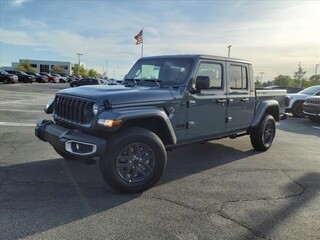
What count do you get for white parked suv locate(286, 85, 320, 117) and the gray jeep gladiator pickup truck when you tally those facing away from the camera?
0

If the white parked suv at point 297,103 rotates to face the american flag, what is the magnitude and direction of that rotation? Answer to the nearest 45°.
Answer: approximately 90° to its right

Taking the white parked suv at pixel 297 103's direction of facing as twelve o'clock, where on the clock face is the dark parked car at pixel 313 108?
The dark parked car is roughly at 10 o'clock from the white parked suv.

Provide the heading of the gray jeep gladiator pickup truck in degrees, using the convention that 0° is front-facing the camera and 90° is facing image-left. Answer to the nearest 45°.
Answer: approximately 45°

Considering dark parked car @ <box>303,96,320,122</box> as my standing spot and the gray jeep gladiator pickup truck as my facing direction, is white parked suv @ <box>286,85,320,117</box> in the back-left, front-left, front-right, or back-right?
back-right

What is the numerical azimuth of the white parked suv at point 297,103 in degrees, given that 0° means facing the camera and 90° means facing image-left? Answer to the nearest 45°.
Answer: approximately 45°

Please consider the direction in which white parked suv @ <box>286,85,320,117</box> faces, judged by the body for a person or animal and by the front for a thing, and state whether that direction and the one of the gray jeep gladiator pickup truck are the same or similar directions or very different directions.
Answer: same or similar directions

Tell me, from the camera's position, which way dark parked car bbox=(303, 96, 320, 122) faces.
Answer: facing the viewer and to the left of the viewer

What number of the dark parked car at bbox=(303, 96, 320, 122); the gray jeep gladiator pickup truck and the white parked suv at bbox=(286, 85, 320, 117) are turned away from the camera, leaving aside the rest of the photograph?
0

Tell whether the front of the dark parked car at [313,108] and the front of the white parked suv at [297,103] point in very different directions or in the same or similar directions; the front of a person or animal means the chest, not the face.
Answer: same or similar directions

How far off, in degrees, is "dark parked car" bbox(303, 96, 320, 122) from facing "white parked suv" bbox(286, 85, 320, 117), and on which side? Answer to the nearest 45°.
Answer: approximately 135° to its right

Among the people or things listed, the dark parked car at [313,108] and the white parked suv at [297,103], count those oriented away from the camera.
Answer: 0

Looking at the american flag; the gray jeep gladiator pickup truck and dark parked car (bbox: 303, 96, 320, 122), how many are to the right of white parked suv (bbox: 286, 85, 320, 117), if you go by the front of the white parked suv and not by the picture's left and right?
1

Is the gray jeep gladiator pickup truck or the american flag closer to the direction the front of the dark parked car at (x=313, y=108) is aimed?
the gray jeep gladiator pickup truck

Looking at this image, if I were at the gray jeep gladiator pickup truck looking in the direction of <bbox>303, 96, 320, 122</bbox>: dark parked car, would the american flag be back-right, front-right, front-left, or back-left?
front-left
